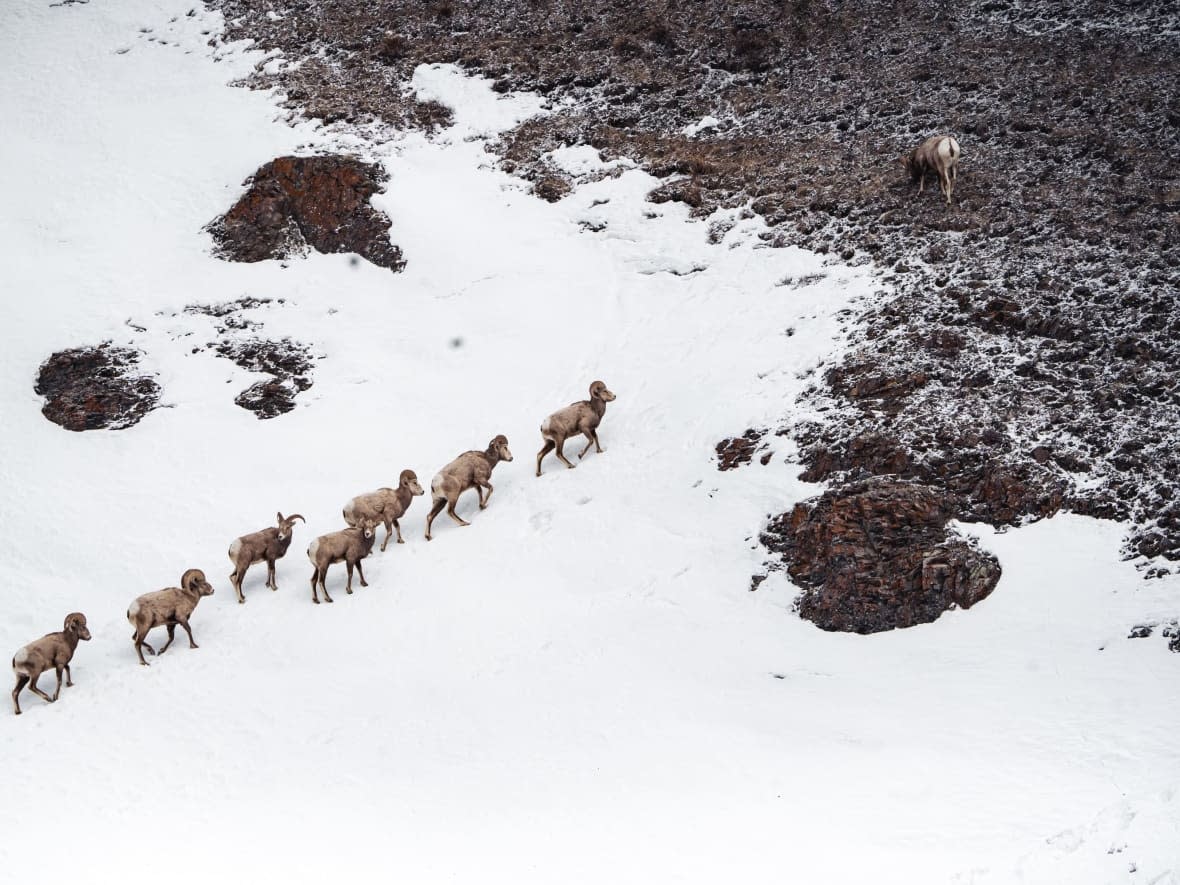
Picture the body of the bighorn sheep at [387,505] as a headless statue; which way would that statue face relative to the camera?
to the viewer's right

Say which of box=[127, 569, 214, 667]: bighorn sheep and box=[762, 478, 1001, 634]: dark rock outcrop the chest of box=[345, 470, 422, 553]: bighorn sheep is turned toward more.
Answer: the dark rock outcrop

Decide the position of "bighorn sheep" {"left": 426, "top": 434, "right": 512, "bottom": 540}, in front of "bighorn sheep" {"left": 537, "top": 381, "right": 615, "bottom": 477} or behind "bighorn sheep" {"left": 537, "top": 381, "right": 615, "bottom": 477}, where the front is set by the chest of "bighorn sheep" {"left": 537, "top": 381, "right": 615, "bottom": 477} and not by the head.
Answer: behind

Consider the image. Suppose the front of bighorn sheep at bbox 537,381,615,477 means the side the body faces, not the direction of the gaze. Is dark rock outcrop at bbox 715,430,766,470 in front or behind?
in front

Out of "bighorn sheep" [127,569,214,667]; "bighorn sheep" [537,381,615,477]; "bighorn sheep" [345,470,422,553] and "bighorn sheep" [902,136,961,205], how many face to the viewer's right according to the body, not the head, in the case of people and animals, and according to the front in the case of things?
3

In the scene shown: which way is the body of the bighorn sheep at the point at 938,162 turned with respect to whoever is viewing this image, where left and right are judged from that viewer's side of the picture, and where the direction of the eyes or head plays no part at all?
facing away from the viewer and to the left of the viewer

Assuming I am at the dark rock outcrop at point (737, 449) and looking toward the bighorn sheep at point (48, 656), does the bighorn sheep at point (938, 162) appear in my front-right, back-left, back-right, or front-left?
back-right

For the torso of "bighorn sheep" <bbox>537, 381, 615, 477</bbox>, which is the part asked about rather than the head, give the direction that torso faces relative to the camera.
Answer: to the viewer's right

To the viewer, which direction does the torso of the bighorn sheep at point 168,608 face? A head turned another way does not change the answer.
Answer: to the viewer's right

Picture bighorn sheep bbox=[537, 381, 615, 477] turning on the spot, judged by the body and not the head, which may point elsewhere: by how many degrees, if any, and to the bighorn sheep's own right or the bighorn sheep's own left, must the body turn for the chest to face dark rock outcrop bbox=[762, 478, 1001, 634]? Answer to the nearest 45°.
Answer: approximately 45° to the bighorn sheep's own right

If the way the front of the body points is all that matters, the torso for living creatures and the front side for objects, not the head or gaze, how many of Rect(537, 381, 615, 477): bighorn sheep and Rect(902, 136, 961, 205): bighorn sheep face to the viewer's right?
1
